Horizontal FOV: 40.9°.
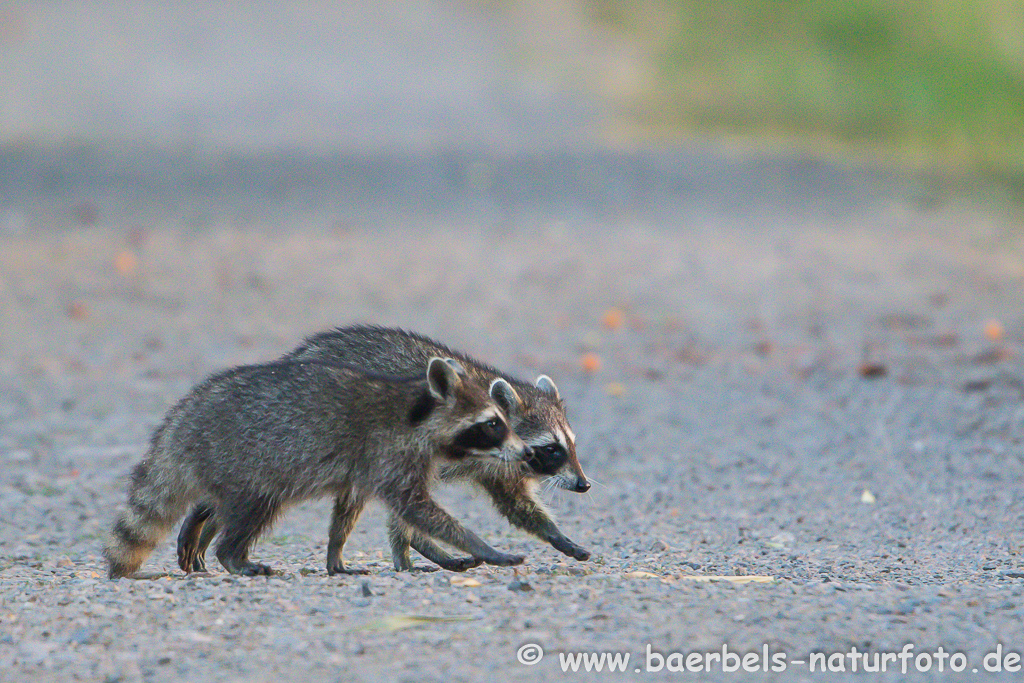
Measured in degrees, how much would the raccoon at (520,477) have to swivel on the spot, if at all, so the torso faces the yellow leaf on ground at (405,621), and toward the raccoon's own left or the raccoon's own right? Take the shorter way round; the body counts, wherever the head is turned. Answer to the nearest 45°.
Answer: approximately 90° to the raccoon's own right

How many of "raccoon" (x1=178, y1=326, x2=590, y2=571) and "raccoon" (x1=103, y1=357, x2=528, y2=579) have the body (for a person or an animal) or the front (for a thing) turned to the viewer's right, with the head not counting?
2

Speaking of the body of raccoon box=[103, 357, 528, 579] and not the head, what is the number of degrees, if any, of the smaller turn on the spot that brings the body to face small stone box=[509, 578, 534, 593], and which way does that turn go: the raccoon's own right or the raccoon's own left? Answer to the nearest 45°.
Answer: approximately 45° to the raccoon's own right

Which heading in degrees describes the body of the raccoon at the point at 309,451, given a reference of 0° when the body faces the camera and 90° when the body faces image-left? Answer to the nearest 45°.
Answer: approximately 270°

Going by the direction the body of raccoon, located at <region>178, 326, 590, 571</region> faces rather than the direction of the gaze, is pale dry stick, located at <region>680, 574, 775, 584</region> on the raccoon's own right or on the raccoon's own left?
on the raccoon's own right

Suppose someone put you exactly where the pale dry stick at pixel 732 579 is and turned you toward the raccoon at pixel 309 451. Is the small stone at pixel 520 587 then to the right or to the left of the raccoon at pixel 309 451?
left

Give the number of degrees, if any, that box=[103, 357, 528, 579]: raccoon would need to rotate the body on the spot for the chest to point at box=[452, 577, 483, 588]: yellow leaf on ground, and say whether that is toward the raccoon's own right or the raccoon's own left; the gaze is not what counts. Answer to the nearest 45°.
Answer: approximately 45° to the raccoon's own right

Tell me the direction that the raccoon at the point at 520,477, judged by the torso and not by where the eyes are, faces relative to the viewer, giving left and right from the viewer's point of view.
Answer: facing to the right of the viewer
